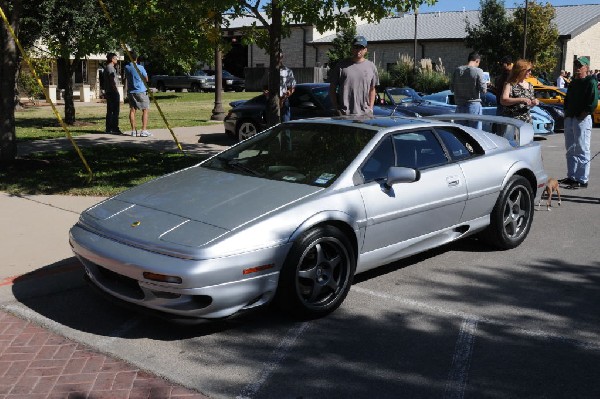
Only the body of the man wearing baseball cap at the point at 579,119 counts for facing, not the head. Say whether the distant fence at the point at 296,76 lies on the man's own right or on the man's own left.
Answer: on the man's own right

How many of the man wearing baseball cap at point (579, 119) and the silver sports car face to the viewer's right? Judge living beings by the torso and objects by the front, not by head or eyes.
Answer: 0

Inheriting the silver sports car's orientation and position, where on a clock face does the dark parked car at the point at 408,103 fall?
The dark parked car is roughly at 5 o'clock from the silver sports car.

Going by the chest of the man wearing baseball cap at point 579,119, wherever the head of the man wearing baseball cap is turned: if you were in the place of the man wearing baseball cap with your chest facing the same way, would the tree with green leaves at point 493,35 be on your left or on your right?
on your right

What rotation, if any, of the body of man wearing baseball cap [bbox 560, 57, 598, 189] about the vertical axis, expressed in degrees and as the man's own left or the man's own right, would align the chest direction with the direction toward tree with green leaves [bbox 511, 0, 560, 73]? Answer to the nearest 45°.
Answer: approximately 135° to the man's own right

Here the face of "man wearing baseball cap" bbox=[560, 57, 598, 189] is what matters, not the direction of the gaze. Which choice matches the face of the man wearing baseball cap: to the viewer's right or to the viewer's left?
to the viewer's left

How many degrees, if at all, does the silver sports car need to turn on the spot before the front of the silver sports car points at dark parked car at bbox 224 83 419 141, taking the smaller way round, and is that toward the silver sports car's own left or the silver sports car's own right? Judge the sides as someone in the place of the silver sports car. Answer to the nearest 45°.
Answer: approximately 135° to the silver sports car's own right

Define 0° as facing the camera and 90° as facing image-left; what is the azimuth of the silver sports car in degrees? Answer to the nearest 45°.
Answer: approximately 45°

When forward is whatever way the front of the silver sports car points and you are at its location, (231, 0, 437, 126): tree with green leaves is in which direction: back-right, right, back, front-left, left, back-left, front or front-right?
back-right
